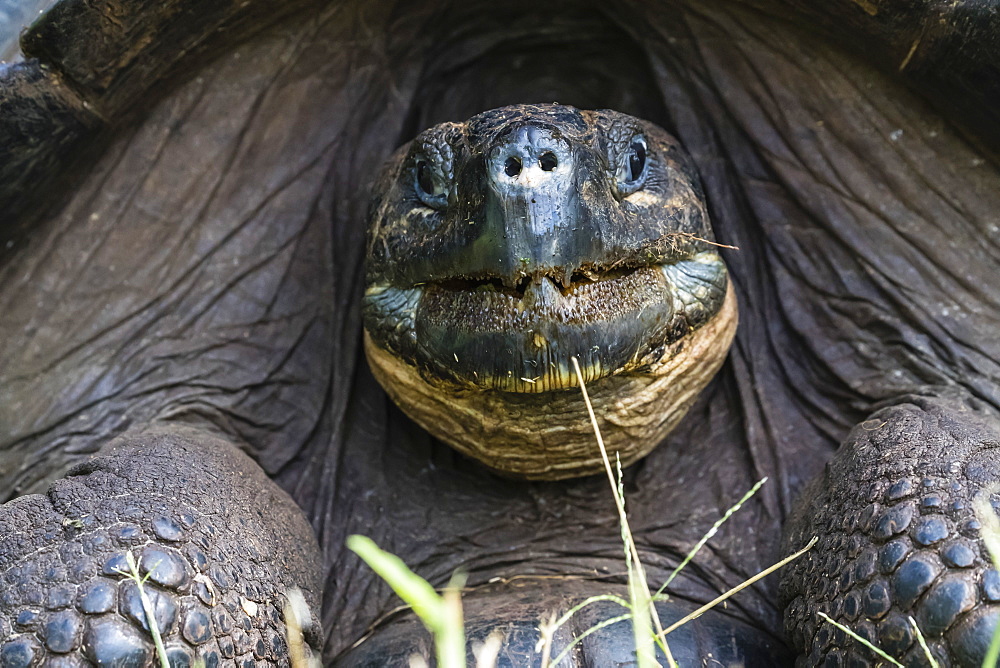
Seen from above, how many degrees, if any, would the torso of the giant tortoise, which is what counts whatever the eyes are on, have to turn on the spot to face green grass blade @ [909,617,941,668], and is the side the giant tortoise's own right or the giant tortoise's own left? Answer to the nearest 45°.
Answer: approximately 45° to the giant tortoise's own left

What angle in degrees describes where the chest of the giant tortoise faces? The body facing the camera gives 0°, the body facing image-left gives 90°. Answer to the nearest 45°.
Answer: approximately 0°

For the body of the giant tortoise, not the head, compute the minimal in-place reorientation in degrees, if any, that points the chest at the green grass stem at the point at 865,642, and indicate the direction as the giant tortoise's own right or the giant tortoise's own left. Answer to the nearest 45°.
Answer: approximately 45° to the giant tortoise's own left

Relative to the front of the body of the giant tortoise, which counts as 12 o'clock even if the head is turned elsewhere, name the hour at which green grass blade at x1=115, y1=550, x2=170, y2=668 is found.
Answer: The green grass blade is roughly at 12 o'clock from the giant tortoise.

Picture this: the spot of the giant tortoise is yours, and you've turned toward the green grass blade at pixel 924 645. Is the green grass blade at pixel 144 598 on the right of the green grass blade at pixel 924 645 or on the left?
right
